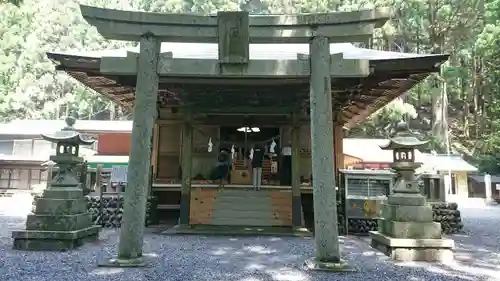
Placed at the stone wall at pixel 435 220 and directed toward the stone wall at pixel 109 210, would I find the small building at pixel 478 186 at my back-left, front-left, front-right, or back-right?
back-right

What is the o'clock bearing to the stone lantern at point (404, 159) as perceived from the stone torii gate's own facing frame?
The stone lantern is roughly at 8 o'clock from the stone torii gate.

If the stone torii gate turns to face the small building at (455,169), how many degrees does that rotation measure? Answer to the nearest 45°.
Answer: approximately 135° to its left

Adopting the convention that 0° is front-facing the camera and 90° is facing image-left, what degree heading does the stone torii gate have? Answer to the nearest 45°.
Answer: approximately 0°

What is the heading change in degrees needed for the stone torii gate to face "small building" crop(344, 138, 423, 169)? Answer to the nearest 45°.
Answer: approximately 135° to its left

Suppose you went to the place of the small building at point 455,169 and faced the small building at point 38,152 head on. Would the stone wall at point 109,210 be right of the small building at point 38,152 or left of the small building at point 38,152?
left

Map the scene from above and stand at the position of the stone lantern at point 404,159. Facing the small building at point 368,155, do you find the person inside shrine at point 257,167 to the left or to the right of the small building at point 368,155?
left

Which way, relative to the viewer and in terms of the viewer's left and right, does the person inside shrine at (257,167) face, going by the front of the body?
facing away from the viewer

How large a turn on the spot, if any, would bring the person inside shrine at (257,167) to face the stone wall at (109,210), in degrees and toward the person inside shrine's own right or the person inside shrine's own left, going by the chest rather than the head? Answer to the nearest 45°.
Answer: approximately 90° to the person inside shrine's own left

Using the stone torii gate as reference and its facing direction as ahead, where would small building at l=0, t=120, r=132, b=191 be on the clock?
The small building is roughly at 5 o'clock from the stone torii gate.

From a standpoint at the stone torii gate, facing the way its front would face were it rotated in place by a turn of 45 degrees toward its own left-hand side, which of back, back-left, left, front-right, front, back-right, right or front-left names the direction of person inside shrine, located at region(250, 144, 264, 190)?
back-left

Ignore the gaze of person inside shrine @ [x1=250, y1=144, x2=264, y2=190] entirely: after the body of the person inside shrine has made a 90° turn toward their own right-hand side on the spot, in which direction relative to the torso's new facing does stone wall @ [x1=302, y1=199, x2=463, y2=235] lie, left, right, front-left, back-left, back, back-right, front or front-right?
front

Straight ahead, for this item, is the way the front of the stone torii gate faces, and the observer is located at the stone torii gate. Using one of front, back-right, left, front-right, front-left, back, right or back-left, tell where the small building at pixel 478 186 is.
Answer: back-left

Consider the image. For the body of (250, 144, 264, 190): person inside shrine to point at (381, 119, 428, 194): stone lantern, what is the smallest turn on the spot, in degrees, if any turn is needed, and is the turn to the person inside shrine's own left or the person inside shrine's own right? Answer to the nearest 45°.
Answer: approximately 135° to the person inside shrine's own right
